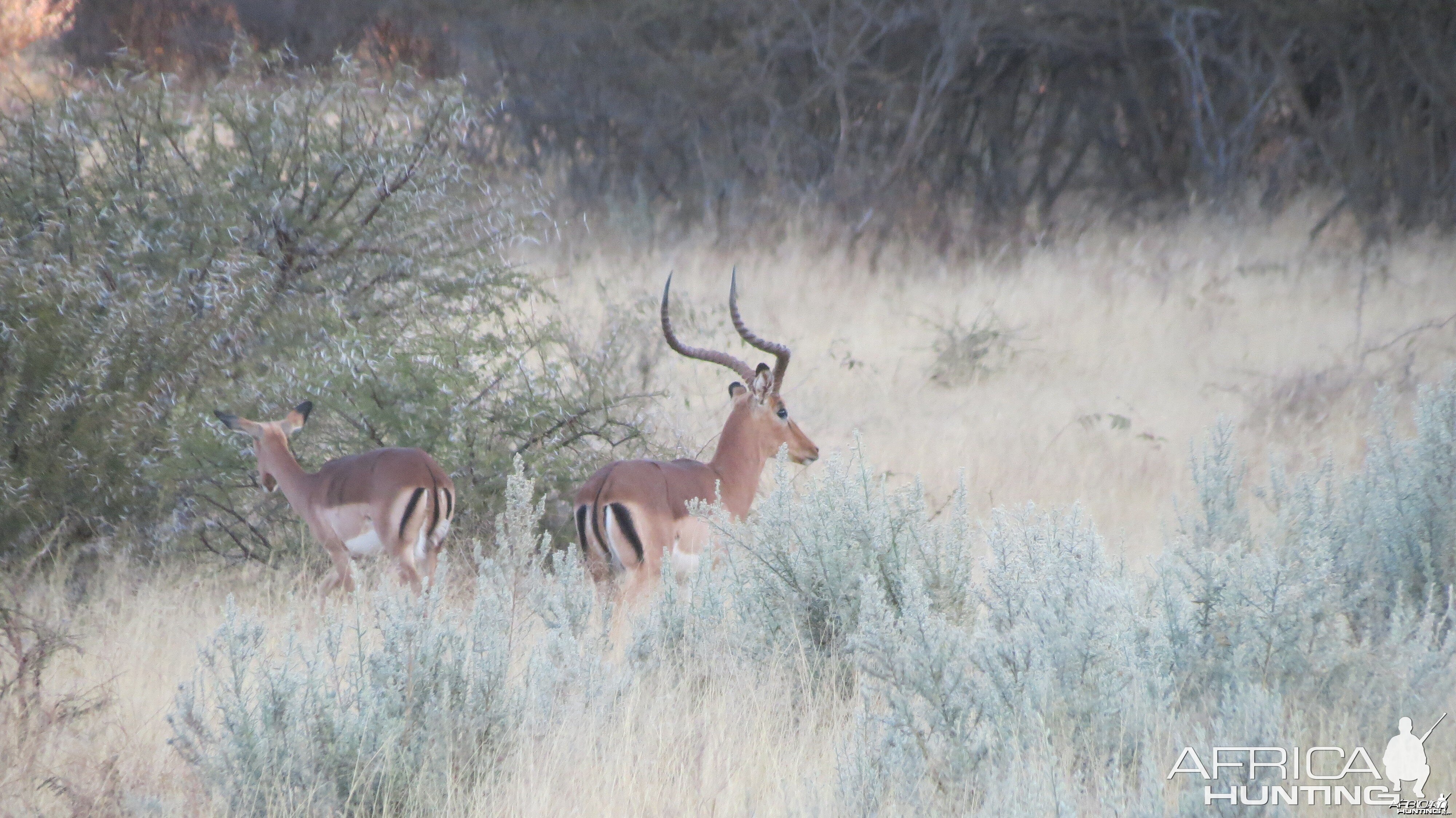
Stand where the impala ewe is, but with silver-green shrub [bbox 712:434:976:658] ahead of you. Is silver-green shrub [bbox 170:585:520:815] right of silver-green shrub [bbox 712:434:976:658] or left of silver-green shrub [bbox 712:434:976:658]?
right

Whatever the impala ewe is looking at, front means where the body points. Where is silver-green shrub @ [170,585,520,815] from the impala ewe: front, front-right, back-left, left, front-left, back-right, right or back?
back-left

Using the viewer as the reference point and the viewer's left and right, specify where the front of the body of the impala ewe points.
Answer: facing away from the viewer and to the left of the viewer

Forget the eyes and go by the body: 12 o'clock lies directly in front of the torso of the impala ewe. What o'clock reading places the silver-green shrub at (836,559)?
The silver-green shrub is roughly at 6 o'clock from the impala ewe.
